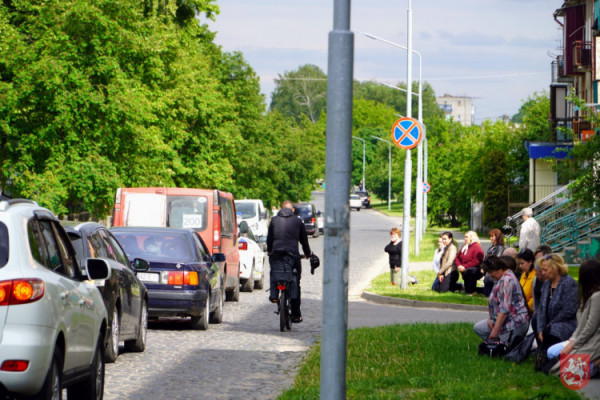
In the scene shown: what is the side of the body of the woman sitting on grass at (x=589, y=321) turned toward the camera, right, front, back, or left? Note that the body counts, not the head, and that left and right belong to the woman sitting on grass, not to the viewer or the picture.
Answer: left

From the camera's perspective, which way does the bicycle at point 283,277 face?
away from the camera

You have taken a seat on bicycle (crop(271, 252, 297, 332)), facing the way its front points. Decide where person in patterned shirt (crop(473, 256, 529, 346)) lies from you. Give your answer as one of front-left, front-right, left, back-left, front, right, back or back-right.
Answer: back-right

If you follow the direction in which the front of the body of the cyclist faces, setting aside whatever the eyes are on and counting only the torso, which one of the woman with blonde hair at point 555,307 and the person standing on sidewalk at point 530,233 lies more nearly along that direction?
the person standing on sidewalk

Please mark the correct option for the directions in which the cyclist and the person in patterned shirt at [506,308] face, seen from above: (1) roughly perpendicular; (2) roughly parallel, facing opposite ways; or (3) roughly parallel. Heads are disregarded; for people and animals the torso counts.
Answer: roughly perpendicular

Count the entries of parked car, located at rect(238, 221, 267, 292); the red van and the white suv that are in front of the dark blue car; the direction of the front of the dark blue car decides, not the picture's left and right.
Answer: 2

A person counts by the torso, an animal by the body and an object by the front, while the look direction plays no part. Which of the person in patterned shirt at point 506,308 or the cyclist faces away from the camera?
the cyclist

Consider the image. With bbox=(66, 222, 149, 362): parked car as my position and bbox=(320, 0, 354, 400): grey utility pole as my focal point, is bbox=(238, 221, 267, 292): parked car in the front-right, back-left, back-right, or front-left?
back-left

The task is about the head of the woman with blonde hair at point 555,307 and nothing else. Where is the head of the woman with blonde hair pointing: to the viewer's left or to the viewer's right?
to the viewer's left

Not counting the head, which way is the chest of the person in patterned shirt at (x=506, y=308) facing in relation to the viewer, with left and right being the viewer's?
facing to the left of the viewer

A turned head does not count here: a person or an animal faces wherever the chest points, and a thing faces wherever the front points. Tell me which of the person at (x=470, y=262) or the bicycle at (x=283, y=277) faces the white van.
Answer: the bicycle

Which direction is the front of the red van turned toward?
away from the camera

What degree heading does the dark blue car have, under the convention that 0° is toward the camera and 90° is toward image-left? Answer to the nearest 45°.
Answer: approximately 180°

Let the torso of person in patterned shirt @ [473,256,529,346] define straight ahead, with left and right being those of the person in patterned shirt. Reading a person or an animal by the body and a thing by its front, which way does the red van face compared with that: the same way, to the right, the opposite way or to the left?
to the right

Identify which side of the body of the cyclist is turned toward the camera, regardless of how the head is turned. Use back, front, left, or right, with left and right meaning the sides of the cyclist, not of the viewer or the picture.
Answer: back
